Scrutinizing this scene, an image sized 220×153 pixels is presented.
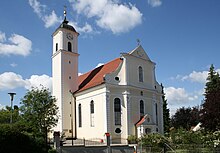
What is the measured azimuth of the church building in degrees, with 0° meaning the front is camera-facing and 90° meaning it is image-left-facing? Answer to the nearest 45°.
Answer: approximately 315°

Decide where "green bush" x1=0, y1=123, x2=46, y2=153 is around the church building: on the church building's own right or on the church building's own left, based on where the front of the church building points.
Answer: on the church building's own right

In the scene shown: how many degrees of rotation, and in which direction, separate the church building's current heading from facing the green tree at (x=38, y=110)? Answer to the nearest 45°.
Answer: approximately 90° to its right

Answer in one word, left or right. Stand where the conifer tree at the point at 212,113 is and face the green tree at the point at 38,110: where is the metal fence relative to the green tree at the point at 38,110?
left

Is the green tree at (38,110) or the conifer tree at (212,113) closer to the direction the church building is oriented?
the conifer tree

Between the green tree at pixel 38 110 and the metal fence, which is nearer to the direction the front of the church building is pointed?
the metal fence
